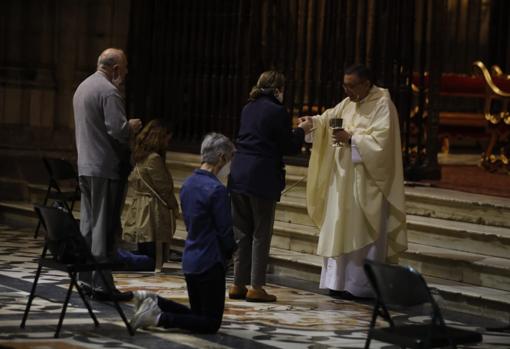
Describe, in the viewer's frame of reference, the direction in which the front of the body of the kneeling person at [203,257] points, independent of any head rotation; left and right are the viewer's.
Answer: facing away from the viewer and to the right of the viewer

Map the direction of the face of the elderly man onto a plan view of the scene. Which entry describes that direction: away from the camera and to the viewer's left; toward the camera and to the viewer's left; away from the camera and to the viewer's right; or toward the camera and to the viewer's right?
away from the camera and to the viewer's right

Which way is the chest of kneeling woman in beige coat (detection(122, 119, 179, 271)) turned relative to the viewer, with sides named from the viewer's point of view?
facing away from the viewer and to the right of the viewer

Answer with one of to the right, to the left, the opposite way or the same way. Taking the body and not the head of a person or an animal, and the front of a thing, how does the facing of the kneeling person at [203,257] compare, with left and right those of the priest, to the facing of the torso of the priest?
the opposite way

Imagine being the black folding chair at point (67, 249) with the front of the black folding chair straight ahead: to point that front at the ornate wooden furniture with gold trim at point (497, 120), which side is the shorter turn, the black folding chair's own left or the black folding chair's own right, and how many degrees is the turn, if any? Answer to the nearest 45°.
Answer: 0° — it already faces it

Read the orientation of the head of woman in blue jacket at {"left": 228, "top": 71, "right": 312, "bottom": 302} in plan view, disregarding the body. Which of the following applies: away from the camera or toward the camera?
away from the camera

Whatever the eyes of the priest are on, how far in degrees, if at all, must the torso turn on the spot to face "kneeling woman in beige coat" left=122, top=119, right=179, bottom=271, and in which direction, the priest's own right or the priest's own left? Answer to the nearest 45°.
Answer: approximately 45° to the priest's own right

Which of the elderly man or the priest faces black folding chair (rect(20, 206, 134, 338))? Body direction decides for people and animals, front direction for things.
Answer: the priest
